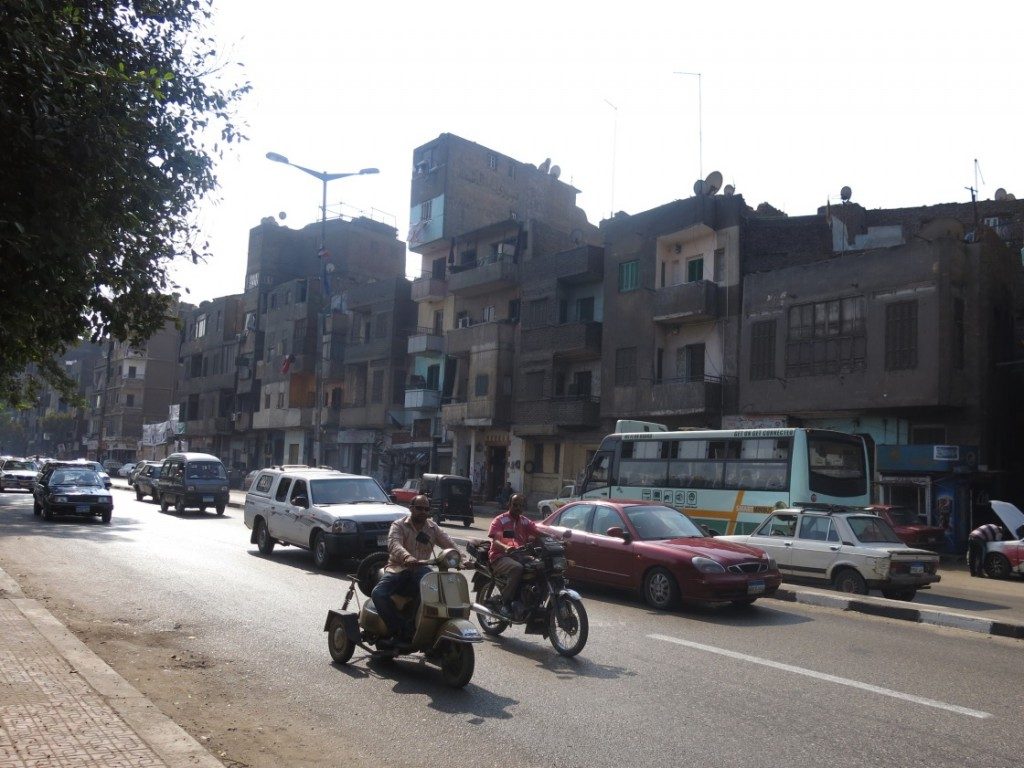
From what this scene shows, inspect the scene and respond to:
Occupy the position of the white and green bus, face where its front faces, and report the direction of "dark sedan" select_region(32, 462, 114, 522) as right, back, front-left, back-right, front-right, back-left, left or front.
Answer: front-left

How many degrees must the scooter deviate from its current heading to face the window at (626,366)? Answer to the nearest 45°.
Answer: approximately 135° to its left

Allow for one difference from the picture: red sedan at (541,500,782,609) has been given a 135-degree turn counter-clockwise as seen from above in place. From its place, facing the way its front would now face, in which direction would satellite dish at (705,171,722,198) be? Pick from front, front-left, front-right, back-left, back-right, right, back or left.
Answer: front

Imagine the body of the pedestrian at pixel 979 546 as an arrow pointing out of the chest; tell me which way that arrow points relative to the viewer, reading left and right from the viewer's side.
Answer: facing to the right of the viewer

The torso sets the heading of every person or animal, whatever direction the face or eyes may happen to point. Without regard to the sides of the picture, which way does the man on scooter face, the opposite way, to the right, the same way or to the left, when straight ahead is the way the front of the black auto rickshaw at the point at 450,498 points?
the opposite way

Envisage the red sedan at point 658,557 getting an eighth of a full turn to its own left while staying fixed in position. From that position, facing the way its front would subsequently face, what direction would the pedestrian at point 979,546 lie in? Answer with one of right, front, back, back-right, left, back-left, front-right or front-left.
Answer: front-left

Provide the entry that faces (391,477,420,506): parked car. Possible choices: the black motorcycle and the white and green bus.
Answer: the white and green bus

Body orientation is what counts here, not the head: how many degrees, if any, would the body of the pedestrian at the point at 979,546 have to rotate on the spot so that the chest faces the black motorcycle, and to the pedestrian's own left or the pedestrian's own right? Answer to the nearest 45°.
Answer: approximately 90° to the pedestrian's own right

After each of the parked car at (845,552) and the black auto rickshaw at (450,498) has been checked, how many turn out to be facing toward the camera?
0

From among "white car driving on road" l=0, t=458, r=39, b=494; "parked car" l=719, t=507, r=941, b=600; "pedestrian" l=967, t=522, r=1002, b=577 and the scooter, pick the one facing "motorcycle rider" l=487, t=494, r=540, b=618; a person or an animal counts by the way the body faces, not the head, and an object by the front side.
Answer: "white car driving on road" l=0, t=458, r=39, b=494
